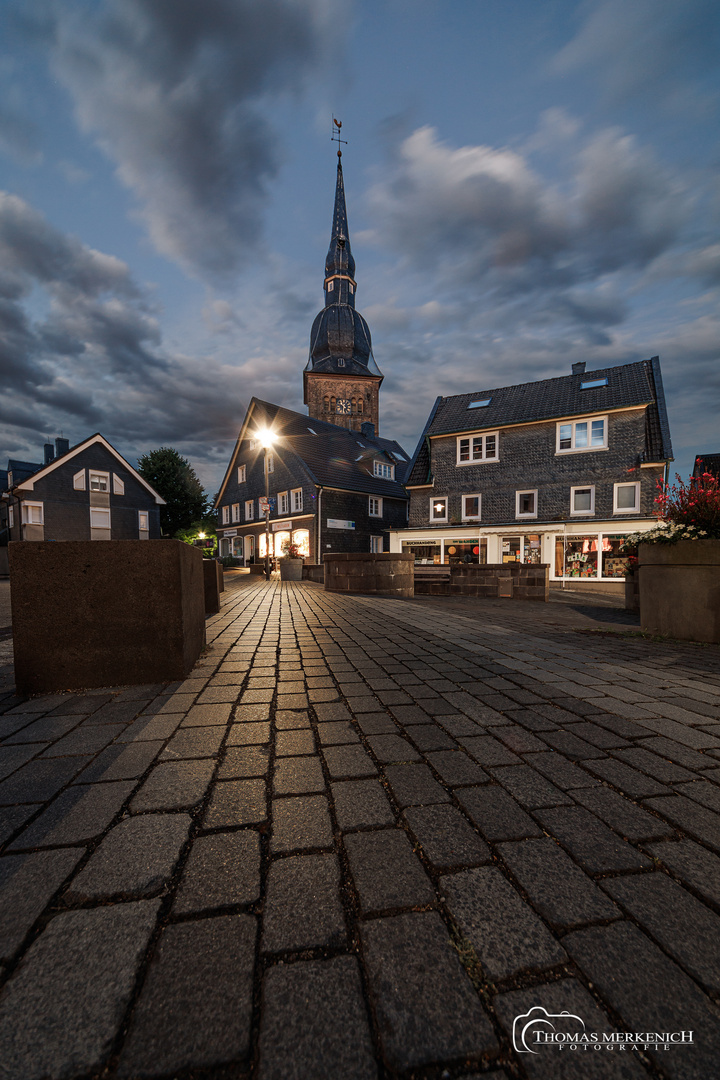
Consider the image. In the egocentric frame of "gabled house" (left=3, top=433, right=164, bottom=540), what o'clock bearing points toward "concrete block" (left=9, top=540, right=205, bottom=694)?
The concrete block is roughly at 12 o'clock from the gabled house.

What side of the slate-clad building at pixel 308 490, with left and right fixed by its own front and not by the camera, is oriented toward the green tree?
right

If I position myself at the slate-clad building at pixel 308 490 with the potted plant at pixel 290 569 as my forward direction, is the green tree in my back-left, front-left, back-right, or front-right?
back-right

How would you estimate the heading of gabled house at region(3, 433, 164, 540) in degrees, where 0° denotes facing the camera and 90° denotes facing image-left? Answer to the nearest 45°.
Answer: approximately 0°

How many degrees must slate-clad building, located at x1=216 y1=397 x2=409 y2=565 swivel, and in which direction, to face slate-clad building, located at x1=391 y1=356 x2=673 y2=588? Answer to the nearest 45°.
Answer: approximately 90° to its left

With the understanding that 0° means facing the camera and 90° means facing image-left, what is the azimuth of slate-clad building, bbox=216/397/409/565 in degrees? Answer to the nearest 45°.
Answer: approximately 45°

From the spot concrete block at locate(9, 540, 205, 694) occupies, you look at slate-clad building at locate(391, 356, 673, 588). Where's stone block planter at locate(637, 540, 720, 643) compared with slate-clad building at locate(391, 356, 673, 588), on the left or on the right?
right

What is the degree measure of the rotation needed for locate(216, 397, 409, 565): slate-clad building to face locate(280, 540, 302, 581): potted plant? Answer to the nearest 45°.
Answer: approximately 45° to its left
